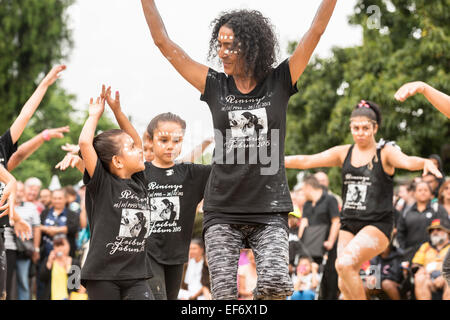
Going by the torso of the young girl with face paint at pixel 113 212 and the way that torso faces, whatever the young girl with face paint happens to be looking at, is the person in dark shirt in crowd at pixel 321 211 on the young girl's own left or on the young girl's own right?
on the young girl's own left

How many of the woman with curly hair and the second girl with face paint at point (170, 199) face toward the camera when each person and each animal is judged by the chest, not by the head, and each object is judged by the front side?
2

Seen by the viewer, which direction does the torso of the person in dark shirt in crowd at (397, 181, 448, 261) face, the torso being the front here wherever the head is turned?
toward the camera

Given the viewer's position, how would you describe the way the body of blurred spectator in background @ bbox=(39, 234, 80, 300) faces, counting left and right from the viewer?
facing the viewer

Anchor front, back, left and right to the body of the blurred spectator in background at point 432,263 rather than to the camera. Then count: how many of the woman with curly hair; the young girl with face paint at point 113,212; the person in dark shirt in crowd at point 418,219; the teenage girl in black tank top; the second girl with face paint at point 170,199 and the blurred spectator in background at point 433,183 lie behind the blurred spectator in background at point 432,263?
2

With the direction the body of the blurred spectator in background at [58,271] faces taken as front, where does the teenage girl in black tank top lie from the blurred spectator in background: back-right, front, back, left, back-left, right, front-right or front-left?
front-left

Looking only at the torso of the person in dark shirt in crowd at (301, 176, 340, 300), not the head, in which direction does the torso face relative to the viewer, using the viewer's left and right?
facing the viewer and to the left of the viewer

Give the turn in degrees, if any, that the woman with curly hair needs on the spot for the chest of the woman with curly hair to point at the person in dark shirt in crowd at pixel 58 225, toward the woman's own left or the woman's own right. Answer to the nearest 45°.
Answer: approximately 135° to the woman's own right

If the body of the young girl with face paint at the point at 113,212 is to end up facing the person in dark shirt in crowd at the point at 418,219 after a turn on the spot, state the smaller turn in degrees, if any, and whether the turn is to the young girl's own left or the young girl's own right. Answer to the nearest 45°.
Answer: approximately 90° to the young girl's own left

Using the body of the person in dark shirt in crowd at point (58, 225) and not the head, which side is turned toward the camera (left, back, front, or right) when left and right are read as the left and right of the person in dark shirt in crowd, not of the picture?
front

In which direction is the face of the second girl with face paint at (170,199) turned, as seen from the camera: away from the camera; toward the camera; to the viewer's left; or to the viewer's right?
toward the camera

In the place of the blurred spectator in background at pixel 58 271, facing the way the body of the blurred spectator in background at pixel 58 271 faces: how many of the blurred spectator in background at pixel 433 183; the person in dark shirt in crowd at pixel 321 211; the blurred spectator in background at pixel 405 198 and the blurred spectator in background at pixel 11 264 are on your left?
3

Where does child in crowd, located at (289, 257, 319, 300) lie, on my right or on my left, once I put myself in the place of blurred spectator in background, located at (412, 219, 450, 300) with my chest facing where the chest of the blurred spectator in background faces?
on my right

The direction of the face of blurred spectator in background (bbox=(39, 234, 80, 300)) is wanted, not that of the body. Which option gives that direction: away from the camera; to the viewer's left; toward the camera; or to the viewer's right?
toward the camera

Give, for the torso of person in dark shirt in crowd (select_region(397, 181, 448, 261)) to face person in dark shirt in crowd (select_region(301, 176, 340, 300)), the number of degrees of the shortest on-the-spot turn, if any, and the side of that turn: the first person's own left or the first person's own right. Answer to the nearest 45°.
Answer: approximately 90° to the first person's own right

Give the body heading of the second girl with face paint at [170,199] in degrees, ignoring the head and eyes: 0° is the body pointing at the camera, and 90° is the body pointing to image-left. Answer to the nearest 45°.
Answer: approximately 0°

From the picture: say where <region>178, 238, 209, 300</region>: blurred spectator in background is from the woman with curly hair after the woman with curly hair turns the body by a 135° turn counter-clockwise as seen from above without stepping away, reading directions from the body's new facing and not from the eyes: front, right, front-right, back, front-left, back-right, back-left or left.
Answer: front-left

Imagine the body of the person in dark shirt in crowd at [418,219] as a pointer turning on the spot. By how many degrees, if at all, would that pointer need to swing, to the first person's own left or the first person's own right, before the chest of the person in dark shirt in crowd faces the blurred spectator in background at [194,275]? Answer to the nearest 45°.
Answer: approximately 45° to the first person's own right
